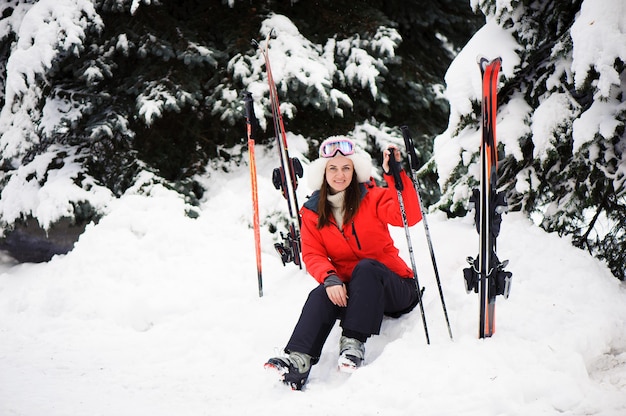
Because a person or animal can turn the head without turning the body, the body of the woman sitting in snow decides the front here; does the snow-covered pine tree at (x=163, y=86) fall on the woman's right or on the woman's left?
on the woman's right

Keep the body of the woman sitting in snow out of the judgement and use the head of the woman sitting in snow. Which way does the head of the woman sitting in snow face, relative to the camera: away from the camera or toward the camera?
toward the camera

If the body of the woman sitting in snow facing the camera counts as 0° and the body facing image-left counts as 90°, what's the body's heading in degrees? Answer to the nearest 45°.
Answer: approximately 45°
